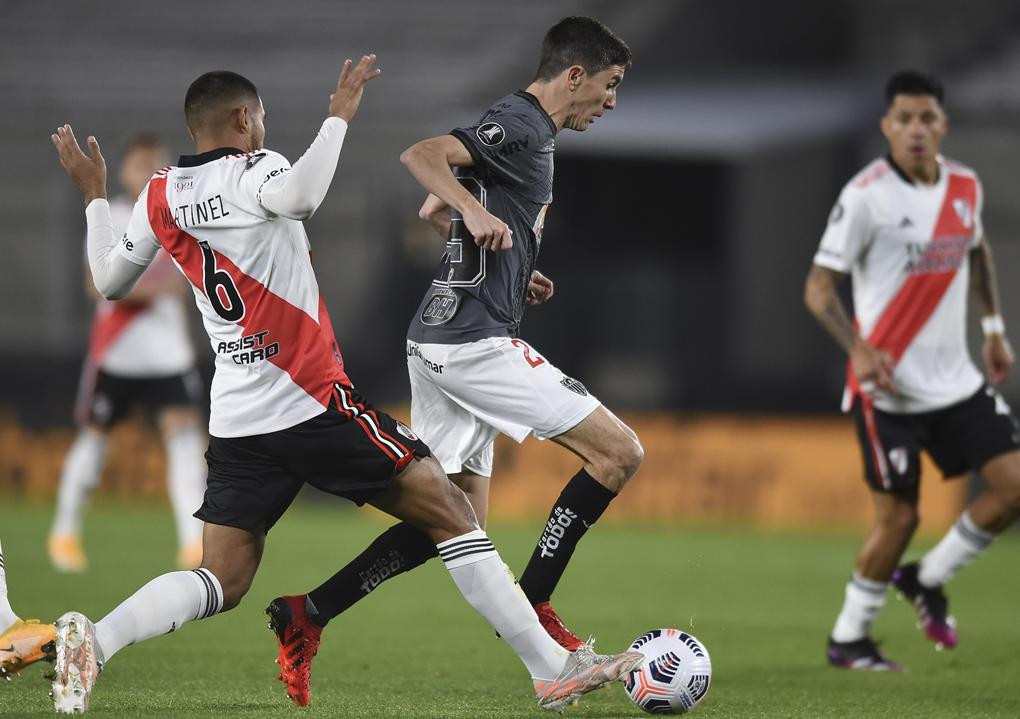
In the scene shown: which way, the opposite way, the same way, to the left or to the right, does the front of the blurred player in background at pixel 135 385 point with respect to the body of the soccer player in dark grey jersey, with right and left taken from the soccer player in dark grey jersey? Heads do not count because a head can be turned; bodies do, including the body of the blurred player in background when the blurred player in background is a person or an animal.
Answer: to the right

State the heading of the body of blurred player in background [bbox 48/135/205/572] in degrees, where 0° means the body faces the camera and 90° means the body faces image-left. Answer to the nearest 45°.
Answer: approximately 0°

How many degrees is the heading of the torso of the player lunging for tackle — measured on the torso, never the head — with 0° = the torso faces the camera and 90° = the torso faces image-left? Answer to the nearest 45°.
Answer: approximately 225°

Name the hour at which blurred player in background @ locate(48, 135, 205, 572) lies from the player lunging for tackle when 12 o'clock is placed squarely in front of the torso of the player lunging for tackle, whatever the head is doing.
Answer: The blurred player in background is roughly at 10 o'clock from the player lunging for tackle.

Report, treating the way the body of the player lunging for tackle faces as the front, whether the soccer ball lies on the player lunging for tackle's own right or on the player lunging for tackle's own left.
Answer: on the player lunging for tackle's own right

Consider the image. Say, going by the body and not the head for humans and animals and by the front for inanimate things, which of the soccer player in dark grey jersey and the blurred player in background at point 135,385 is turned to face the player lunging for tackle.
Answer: the blurred player in background

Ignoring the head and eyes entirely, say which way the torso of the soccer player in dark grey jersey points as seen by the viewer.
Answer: to the viewer's right

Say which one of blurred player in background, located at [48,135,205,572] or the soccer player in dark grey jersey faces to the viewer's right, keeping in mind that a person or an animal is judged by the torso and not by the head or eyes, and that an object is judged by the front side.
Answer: the soccer player in dark grey jersey

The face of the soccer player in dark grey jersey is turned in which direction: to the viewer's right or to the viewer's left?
to the viewer's right

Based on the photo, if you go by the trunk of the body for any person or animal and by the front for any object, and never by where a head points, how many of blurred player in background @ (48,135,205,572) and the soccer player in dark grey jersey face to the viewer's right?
1
